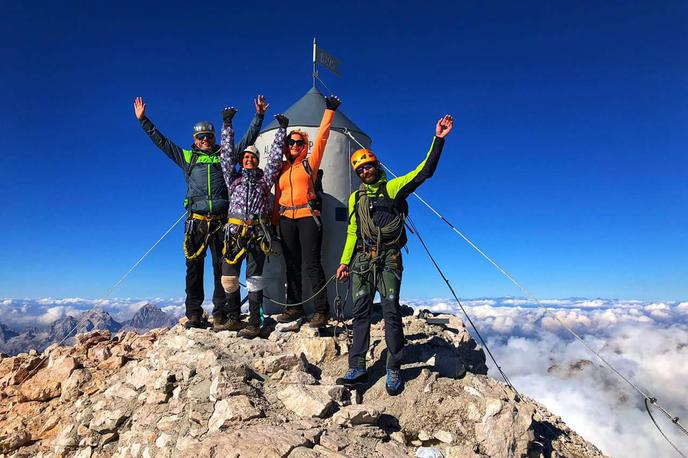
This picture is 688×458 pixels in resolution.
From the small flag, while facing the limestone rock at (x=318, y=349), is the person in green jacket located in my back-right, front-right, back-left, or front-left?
front-left

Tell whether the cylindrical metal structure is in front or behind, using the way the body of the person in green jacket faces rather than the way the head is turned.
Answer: behind

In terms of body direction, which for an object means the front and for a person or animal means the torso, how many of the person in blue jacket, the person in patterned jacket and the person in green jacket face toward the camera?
3

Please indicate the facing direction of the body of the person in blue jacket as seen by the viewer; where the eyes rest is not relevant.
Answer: toward the camera

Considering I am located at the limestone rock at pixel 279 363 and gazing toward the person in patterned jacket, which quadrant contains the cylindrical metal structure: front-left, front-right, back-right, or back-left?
front-right

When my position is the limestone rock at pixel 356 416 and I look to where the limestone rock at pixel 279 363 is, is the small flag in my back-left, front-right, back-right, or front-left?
front-right

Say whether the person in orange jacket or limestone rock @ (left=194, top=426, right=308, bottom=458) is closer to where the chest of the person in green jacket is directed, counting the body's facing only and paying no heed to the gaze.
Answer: the limestone rock

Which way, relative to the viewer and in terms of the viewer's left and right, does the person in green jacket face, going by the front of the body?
facing the viewer
